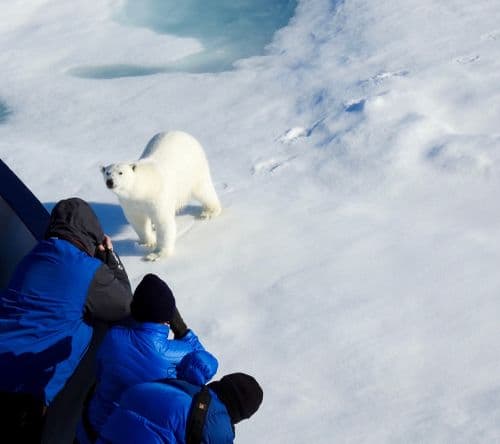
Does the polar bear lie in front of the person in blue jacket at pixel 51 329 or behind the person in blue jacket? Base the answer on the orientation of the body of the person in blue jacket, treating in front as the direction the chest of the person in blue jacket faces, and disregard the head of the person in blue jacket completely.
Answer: in front

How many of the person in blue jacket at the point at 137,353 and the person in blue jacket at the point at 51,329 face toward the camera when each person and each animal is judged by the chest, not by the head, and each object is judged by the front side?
0

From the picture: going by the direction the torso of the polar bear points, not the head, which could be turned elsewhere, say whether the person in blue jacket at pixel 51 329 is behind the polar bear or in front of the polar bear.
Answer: in front

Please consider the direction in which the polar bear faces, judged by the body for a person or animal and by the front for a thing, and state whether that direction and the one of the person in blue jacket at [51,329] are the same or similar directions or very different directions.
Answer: very different directions

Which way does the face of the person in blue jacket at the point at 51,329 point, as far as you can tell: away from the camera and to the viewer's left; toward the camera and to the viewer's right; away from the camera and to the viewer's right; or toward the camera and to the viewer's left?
away from the camera and to the viewer's right

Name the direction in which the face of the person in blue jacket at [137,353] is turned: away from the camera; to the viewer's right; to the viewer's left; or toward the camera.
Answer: away from the camera

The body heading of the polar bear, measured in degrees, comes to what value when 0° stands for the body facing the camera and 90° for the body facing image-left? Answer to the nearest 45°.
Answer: approximately 45°

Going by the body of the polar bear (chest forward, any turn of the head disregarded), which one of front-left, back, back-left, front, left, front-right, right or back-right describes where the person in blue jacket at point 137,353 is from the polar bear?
front-left

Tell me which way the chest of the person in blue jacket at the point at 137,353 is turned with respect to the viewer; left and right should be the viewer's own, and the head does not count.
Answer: facing away from the viewer and to the right of the viewer

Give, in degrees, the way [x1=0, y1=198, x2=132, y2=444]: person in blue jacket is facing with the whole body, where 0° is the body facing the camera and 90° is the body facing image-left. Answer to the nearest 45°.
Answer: approximately 225°
